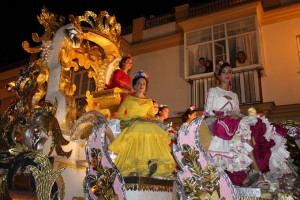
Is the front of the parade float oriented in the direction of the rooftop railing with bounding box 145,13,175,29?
no

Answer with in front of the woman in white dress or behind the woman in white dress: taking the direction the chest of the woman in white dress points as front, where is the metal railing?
behind

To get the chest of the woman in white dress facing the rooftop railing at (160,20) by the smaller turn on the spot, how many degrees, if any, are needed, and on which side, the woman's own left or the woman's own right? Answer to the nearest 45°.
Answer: approximately 180°

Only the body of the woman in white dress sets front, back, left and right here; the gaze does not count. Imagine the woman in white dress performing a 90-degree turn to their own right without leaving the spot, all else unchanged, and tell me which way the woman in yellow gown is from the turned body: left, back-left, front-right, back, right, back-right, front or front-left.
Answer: front-right

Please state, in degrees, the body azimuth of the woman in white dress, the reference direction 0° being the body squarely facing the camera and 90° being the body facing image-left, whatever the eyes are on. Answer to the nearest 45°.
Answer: approximately 315°
